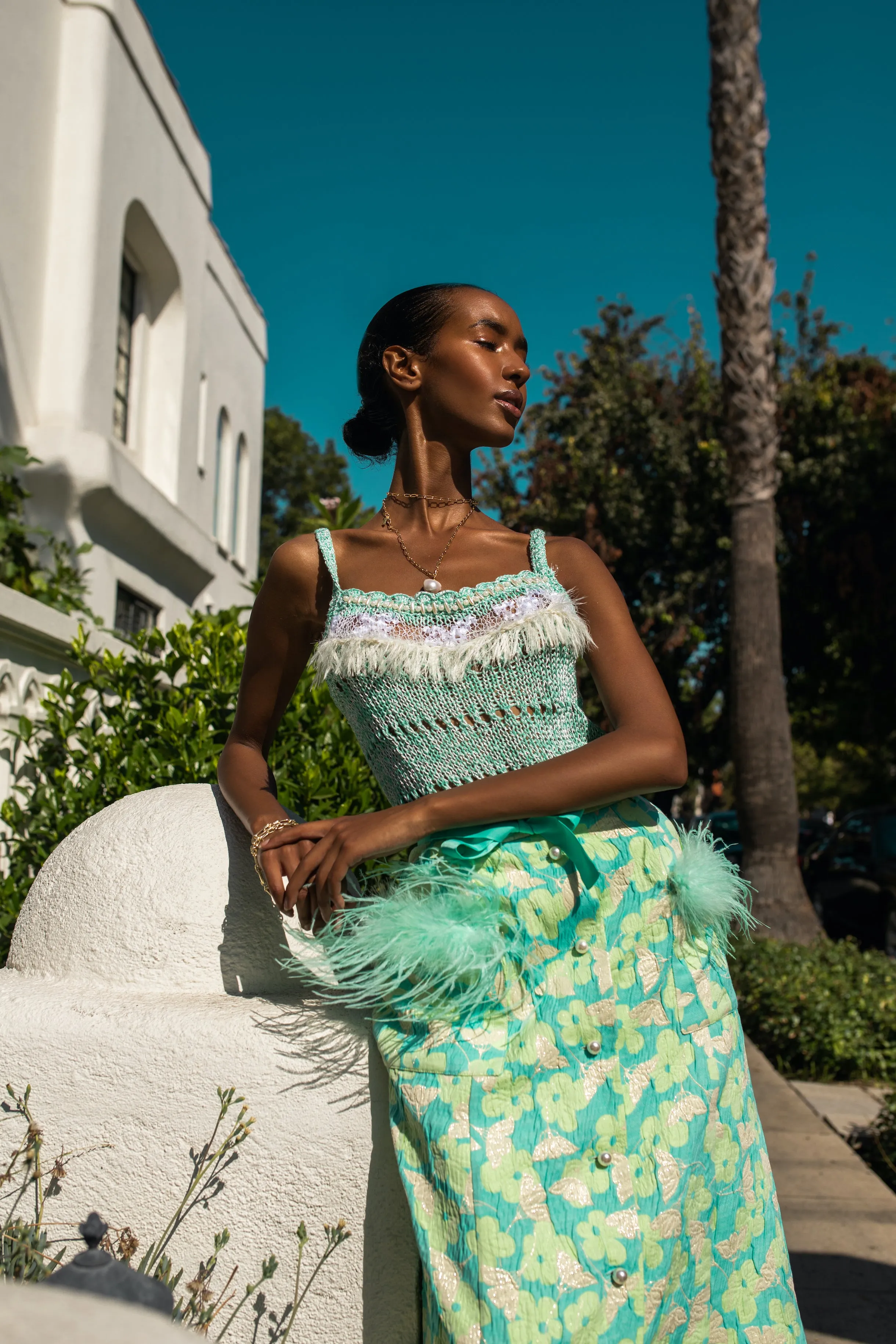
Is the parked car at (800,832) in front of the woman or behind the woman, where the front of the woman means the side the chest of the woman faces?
behind

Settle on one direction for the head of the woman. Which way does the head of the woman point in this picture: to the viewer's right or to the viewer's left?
to the viewer's right

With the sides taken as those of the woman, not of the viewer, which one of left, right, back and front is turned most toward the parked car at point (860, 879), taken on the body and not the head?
back

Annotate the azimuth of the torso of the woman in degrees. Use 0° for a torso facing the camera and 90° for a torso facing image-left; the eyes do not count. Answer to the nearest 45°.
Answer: approximately 0°

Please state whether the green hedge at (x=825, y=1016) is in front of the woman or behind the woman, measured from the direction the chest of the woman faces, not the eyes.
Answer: behind

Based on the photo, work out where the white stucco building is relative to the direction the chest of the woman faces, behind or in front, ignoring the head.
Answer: behind
